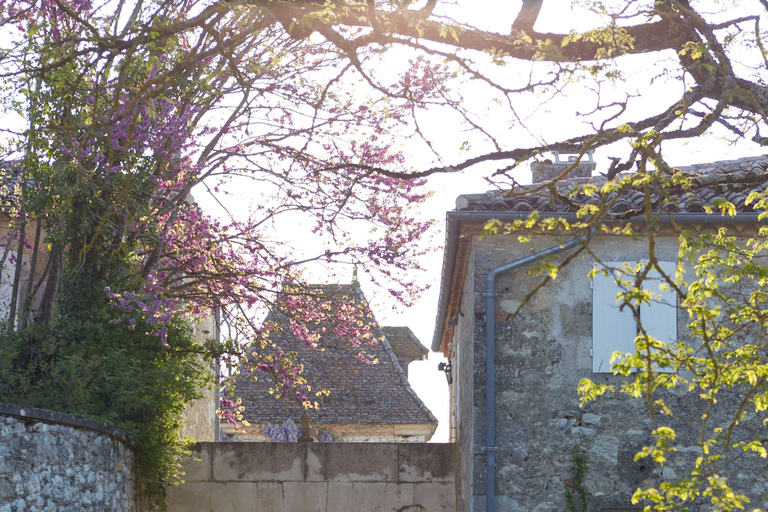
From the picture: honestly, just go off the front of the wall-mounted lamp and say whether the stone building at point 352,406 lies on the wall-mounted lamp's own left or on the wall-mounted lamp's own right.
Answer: on the wall-mounted lamp's own right

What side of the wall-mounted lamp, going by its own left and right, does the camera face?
left

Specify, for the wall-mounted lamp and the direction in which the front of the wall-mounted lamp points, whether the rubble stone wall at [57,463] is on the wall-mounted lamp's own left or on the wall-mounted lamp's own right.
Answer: on the wall-mounted lamp's own left

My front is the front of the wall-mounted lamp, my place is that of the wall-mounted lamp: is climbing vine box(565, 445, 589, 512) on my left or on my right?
on my left
